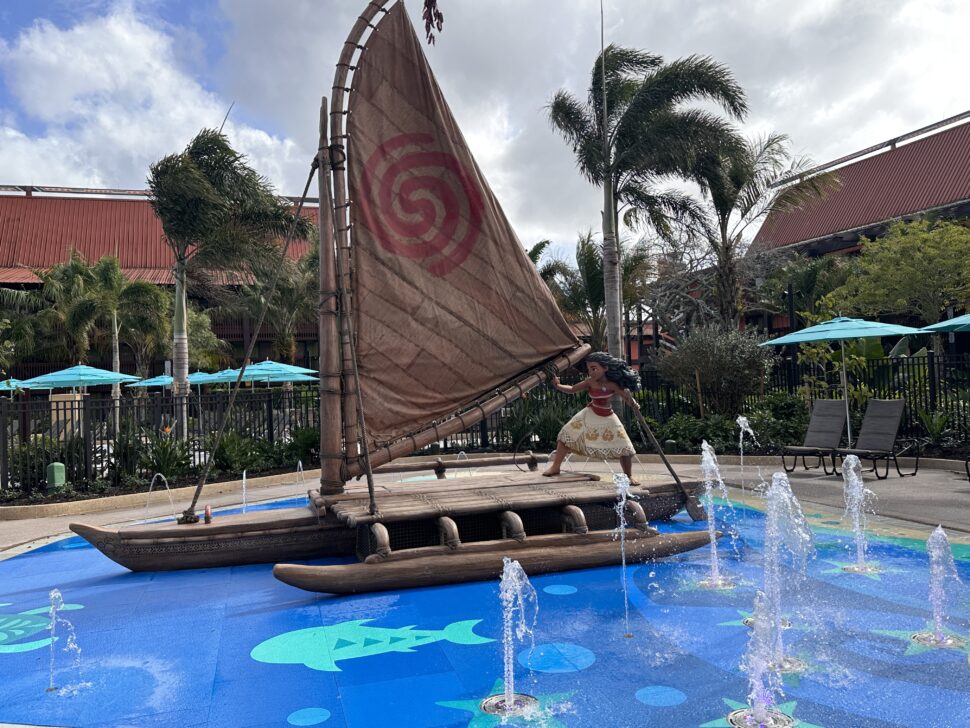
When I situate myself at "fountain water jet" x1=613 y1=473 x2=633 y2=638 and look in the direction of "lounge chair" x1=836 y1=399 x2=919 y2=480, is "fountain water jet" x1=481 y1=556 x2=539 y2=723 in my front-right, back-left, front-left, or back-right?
back-right

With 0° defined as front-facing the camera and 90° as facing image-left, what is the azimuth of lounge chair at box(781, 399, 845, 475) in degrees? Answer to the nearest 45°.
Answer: approximately 45°

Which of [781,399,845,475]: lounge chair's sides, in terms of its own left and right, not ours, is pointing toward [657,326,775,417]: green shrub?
right

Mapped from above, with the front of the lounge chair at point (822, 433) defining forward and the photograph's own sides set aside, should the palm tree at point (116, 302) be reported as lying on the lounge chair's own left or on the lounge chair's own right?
on the lounge chair's own right

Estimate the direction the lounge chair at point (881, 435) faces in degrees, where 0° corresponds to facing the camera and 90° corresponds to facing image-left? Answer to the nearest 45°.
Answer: approximately 45°

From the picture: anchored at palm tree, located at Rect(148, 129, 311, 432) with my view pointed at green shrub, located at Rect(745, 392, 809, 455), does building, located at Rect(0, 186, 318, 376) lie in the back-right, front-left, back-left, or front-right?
back-left

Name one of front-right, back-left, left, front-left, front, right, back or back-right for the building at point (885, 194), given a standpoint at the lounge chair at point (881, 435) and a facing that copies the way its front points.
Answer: back-right
